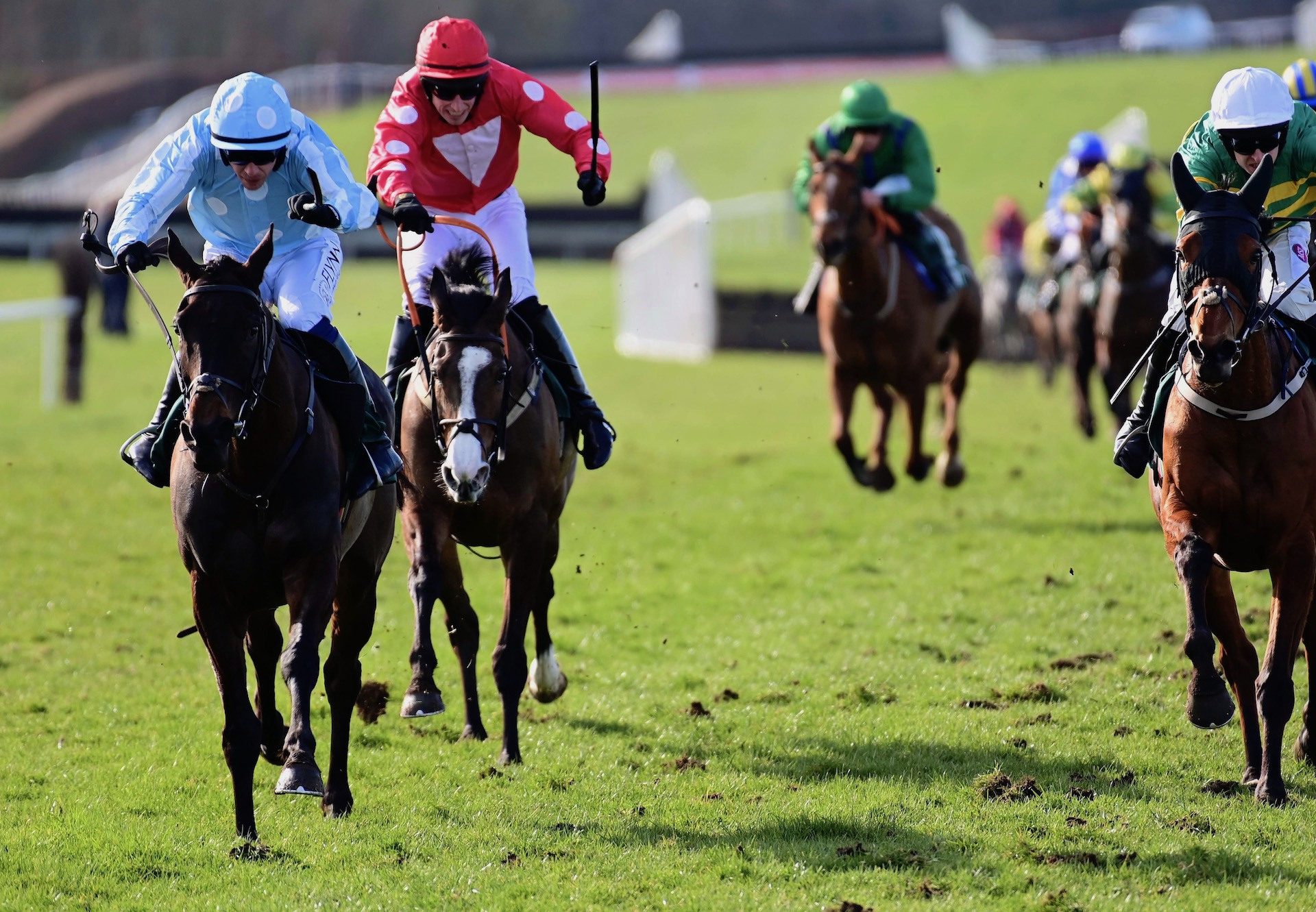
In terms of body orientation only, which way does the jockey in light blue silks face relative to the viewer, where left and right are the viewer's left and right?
facing the viewer

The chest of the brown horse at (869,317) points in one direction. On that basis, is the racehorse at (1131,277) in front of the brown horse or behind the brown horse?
behind

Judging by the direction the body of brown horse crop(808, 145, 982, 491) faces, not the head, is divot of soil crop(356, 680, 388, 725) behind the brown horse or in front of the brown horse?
in front

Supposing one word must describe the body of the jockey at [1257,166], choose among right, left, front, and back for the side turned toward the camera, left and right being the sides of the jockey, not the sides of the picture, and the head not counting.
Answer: front

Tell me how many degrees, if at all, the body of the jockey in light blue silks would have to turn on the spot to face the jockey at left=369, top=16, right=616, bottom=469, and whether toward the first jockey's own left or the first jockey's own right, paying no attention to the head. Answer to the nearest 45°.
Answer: approximately 135° to the first jockey's own left

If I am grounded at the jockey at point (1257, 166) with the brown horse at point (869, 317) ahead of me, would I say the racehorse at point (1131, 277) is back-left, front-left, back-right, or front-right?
front-right

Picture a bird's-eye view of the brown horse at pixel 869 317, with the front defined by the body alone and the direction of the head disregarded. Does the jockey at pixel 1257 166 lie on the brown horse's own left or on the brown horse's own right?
on the brown horse's own left

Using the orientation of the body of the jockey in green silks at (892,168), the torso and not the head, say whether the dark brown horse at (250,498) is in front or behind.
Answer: in front

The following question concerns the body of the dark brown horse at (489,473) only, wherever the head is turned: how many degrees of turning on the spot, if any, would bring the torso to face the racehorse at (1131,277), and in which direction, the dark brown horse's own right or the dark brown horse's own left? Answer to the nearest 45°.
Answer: approximately 135° to the dark brown horse's own left

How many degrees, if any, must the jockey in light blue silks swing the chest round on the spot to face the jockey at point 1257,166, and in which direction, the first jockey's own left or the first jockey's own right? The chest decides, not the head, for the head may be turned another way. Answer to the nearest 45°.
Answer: approximately 90° to the first jockey's own left

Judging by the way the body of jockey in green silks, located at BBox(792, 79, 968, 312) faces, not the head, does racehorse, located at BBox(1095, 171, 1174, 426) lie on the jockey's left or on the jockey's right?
on the jockey's left

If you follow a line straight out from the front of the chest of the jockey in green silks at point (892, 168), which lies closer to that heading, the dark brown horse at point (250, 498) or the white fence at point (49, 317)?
the dark brown horse
